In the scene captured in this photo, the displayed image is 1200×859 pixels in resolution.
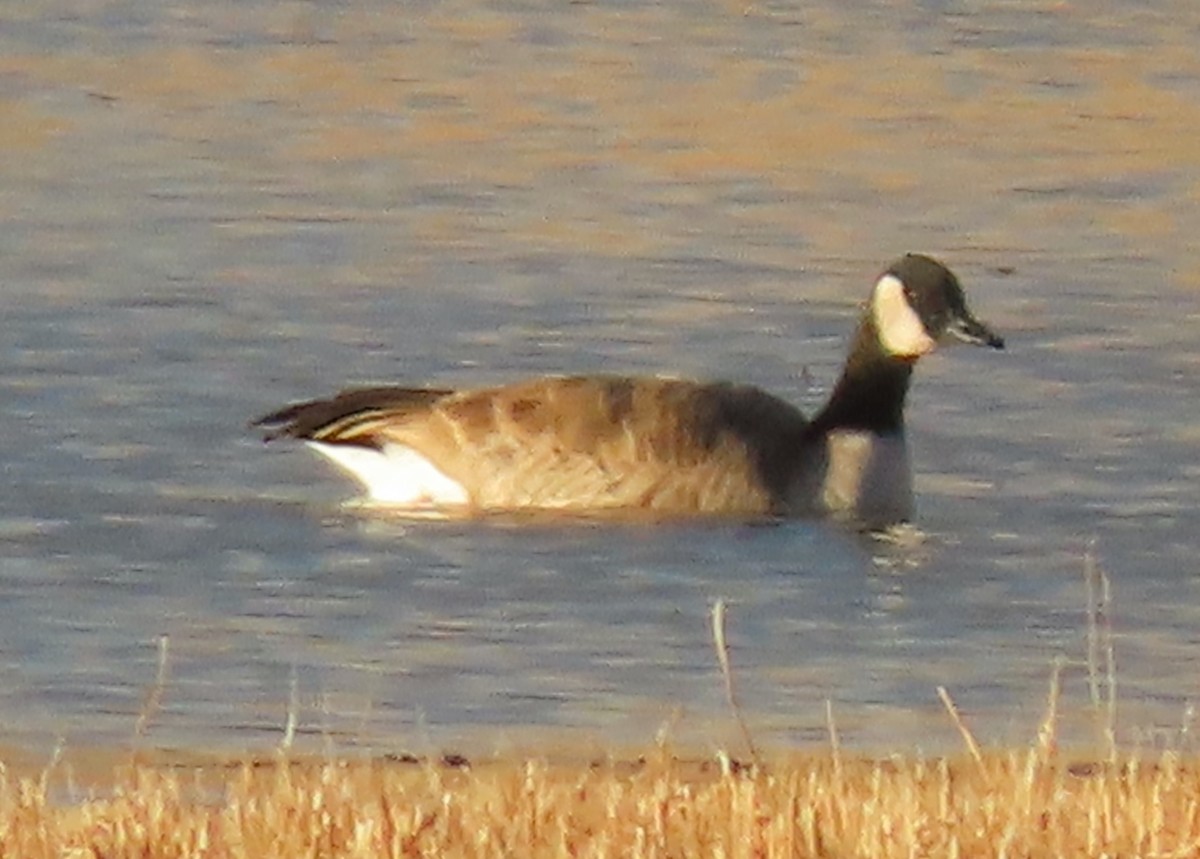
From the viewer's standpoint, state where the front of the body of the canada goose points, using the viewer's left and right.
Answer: facing to the right of the viewer
